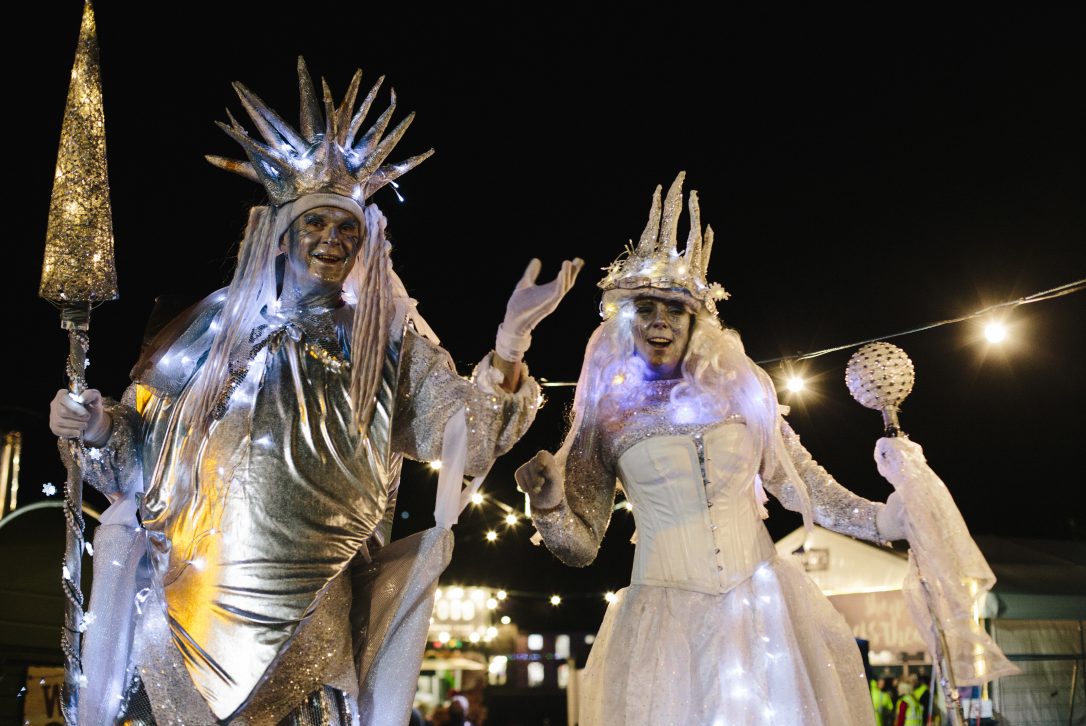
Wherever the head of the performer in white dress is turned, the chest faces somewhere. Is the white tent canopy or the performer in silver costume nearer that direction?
the performer in silver costume

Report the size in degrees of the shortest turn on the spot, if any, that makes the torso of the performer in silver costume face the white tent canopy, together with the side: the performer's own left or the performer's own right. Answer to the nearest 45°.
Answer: approximately 135° to the performer's own left

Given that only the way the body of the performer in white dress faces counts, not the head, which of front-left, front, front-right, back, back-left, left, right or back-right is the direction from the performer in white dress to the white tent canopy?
back

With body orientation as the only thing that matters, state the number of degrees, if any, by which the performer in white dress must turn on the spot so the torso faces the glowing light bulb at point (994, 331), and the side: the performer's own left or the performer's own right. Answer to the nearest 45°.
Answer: approximately 135° to the performer's own left

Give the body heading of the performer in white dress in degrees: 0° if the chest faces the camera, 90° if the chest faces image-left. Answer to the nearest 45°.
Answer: approximately 0°

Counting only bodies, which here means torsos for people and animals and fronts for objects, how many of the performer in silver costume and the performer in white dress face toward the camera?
2

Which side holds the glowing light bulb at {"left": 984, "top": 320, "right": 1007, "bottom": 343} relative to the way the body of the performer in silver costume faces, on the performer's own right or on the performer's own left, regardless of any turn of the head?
on the performer's own left

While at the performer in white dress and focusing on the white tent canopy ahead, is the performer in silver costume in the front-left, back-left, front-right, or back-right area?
back-left

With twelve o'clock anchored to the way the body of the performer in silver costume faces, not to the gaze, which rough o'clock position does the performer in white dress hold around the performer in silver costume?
The performer in white dress is roughly at 8 o'clock from the performer in silver costume.
